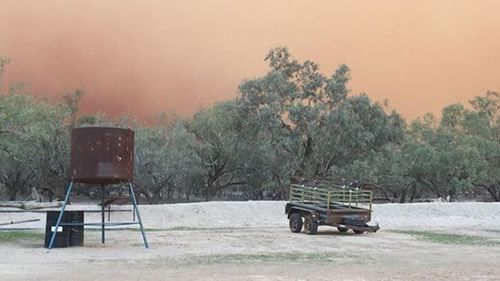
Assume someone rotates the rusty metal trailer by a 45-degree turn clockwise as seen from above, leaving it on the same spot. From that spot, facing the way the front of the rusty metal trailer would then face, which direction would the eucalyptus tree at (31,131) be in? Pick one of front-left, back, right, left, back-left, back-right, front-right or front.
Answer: back-right

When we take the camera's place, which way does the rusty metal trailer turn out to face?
facing the viewer and to the right of the viewer

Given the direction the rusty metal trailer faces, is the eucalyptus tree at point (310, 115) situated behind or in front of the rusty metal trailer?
behind
